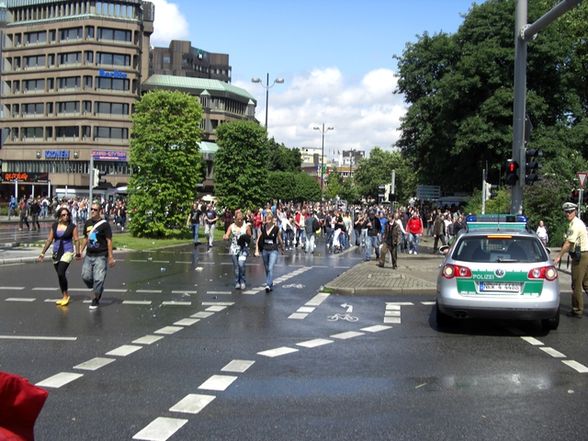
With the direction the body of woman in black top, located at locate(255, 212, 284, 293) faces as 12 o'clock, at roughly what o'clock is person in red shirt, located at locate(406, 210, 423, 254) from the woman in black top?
The person in red shirt is roughly at 7 o'clock from the woman in black top.

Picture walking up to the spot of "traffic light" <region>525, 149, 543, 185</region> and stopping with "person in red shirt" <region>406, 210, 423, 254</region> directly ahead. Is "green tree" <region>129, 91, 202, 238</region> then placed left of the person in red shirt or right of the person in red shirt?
left

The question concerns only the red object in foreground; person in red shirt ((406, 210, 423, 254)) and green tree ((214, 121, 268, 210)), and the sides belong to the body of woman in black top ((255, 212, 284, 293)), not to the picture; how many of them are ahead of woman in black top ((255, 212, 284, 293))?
1

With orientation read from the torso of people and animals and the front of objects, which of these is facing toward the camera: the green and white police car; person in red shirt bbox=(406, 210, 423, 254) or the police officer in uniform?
the person in red shirt

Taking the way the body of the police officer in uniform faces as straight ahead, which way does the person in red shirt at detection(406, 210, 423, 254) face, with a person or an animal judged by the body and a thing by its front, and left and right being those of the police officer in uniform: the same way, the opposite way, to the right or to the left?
to the left

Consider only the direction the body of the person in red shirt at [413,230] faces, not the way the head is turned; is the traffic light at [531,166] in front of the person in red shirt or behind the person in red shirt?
in front

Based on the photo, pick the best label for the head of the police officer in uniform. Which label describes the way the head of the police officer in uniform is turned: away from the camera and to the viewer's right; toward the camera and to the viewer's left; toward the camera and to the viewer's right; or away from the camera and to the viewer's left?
toward the camera and to the viewer's left

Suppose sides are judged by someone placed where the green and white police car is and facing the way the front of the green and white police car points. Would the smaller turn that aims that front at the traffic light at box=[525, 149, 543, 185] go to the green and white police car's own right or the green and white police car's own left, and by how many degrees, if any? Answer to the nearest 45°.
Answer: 0° — it already faces it

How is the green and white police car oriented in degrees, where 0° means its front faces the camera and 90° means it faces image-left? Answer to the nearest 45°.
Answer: approximately 180°

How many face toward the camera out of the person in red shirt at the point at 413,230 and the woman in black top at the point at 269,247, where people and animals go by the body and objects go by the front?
2

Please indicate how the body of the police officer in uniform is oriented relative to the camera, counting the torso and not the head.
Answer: to the viewer's left

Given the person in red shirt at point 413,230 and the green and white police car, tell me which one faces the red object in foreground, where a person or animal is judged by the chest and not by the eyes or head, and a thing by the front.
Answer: the person in red shirt

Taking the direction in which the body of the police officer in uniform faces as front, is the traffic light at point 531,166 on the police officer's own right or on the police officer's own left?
on the police officer's own right

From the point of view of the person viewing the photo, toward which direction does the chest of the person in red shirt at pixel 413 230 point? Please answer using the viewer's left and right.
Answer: facing the viewer

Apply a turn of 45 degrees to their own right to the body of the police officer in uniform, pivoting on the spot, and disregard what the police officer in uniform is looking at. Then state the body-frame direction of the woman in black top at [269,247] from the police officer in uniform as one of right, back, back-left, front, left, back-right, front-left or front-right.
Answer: front-left

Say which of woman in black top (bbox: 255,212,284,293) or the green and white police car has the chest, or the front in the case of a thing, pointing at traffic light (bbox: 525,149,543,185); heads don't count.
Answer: the green and white police car
